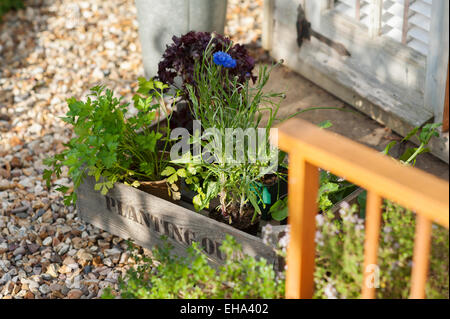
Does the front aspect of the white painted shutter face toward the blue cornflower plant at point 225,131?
yes

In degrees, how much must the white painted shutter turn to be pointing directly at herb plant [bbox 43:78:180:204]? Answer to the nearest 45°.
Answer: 0° — it already faces it

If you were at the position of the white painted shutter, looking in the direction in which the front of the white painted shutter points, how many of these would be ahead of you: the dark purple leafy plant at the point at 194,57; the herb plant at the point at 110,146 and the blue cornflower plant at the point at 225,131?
3

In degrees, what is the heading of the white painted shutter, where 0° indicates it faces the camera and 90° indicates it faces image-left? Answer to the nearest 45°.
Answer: approximately 45°

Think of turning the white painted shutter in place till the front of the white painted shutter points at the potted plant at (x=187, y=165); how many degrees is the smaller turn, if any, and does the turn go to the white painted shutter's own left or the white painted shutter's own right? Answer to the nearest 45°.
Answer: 0° — it already faces it
